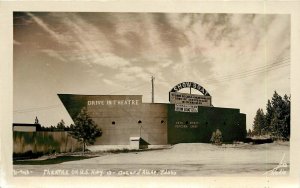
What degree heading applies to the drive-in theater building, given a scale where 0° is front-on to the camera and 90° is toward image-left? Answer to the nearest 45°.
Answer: approximately 0°

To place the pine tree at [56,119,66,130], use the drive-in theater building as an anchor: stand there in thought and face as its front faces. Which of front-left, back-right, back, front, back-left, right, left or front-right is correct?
right

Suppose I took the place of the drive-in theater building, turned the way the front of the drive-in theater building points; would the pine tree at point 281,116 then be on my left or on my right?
on my left

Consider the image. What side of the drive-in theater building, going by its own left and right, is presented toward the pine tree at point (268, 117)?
left

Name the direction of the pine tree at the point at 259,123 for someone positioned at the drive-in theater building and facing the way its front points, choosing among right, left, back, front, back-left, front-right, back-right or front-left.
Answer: left

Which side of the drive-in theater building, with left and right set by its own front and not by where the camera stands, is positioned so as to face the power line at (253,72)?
left

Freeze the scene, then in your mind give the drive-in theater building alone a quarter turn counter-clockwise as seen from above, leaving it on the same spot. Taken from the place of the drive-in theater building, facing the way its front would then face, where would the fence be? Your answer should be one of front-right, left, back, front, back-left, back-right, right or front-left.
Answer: back
